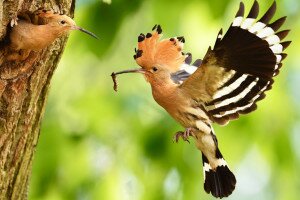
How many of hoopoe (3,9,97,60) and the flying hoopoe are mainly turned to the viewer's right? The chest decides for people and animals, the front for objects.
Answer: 1

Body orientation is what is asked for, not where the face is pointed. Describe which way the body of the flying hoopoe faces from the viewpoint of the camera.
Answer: to the viewer's left

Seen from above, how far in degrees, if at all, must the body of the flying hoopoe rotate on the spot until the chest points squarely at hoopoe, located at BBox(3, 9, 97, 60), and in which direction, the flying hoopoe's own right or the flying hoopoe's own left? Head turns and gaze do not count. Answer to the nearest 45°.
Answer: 0° — it already faces it

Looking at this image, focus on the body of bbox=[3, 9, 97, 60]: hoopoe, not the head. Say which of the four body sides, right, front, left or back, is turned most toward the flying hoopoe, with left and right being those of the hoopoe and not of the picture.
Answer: front

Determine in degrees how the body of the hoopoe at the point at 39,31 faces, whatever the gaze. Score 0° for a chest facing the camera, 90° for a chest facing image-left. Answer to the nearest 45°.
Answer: approximately 270°

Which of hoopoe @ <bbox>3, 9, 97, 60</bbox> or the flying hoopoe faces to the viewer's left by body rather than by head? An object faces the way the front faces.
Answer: the flying hoopoe
